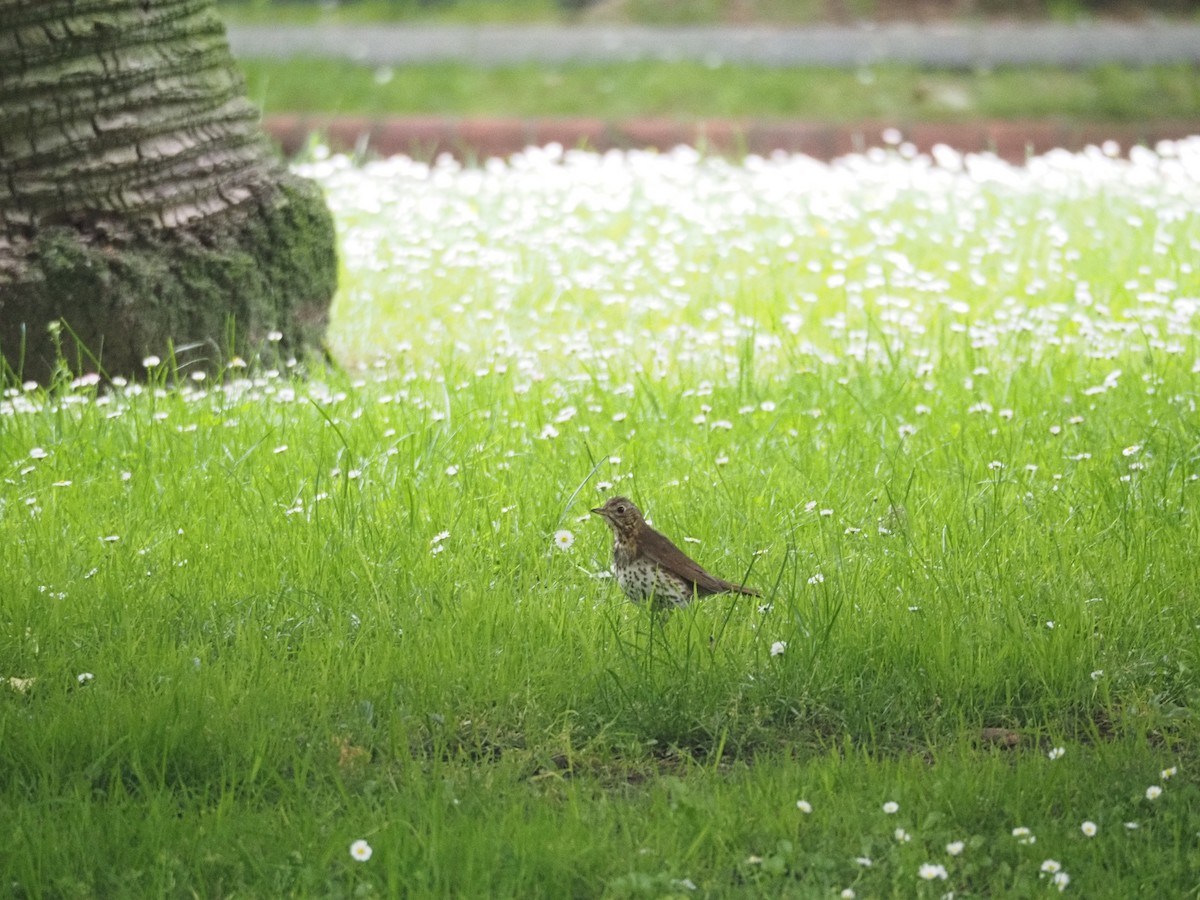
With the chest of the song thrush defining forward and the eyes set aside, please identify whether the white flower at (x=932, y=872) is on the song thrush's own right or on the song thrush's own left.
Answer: on the song thrush's own left

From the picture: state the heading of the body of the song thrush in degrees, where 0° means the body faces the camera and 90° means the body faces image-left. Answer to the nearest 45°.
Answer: approximately 90°

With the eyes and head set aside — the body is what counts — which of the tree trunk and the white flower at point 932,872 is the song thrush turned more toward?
the tree trunk

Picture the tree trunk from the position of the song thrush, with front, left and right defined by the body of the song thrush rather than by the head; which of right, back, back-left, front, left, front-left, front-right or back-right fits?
front-right
